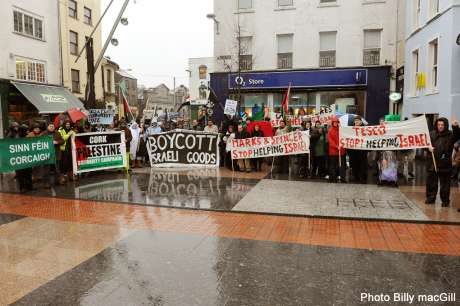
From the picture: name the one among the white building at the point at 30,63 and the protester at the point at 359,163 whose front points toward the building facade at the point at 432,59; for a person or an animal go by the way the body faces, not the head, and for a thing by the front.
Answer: the white building

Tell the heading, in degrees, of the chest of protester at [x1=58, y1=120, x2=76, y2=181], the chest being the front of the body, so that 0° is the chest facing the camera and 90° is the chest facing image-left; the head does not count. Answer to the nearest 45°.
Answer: approximately 0°

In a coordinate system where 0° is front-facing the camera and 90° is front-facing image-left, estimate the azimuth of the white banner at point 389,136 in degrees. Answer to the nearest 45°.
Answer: approximately 0°

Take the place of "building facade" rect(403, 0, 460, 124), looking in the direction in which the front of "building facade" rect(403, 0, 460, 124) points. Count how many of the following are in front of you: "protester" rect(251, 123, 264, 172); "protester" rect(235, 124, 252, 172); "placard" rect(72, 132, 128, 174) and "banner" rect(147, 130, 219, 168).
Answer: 4

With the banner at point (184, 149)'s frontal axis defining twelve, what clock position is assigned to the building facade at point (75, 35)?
The building facade is roughly at 5 o'clock from the banner.

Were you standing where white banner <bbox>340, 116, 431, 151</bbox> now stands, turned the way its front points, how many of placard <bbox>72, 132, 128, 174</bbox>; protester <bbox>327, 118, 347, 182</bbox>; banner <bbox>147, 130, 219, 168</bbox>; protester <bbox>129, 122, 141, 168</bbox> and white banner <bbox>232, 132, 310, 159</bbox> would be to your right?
5

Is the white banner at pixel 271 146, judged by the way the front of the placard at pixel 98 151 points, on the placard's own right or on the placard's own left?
on the placard's own left

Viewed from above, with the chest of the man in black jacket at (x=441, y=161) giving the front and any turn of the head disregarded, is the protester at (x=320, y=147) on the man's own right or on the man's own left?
on the man's own right

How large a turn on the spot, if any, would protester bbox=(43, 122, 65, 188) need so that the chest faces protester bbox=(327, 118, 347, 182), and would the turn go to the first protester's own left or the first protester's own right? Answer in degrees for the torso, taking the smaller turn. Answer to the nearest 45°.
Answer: approximately 45° to the first protester's own left

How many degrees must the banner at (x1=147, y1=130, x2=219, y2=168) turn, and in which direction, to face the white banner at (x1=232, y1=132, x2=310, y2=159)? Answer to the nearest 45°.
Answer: approximately 45° to its left
